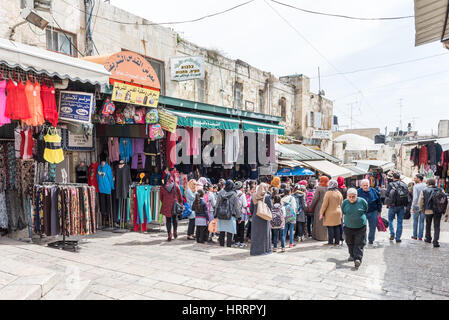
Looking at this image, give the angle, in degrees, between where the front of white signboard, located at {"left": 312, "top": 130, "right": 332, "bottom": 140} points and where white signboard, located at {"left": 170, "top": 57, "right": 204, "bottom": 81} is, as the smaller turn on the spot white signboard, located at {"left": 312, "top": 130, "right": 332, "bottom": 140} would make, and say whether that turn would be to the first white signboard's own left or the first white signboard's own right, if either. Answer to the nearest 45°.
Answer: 0° — it already faces it

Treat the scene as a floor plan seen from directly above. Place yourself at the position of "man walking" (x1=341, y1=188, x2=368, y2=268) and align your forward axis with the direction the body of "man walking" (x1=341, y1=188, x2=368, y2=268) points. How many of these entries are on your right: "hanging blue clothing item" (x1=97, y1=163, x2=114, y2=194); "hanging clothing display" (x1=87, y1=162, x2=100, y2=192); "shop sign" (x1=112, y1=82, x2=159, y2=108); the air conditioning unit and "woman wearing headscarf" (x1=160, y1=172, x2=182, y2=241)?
5

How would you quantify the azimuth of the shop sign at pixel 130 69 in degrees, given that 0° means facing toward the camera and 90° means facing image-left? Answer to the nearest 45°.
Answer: approximately 315°

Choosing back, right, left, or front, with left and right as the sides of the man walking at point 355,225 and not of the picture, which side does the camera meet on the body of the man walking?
front

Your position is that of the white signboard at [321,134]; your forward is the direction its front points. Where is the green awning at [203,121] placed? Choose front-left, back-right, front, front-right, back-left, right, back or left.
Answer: front

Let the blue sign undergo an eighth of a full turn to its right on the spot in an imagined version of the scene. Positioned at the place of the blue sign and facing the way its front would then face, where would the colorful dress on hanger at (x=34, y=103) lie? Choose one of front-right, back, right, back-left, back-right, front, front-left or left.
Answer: front

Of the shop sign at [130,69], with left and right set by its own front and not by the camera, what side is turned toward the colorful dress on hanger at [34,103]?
right

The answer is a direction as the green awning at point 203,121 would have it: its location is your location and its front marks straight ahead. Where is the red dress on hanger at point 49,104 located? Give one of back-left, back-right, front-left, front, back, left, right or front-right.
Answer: right

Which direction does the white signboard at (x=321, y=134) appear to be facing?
toward the camera

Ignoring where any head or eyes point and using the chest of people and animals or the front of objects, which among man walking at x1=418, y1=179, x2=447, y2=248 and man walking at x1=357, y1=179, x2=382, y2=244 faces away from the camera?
man walking at x1=418, y1=179, x2=447, y2=248

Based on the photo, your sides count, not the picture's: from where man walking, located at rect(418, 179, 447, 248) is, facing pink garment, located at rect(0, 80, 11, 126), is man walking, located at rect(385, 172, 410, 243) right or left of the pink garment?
right

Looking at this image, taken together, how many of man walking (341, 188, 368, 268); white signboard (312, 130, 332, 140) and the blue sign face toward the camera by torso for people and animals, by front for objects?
3
